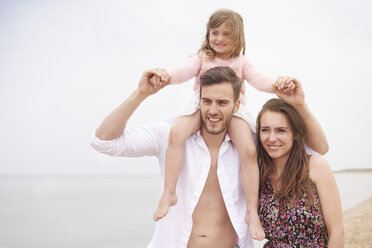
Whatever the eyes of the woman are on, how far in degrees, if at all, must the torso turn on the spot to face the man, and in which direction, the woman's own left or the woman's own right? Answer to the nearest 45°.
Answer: approximately 45° to the woman's own right

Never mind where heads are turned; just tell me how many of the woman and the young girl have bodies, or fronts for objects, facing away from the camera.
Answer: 0

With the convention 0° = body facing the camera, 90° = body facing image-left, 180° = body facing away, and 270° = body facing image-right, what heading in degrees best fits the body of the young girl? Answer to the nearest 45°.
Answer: approximately 0°

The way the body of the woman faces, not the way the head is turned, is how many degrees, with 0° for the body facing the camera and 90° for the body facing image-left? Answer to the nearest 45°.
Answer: approximately 45°
